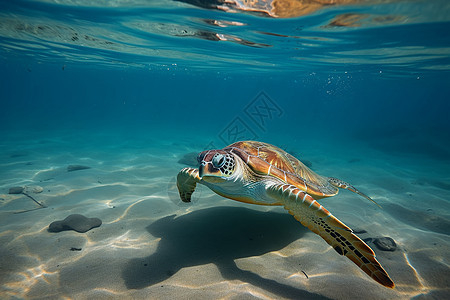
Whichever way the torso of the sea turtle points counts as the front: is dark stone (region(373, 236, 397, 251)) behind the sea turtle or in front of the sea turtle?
behind

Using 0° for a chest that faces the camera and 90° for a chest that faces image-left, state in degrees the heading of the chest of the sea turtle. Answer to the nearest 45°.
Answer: approximately 45°

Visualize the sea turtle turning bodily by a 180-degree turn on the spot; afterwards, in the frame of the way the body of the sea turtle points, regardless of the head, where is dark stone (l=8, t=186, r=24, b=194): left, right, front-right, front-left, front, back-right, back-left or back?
back-left

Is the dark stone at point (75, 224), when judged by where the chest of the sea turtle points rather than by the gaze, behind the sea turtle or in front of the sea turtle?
in front
